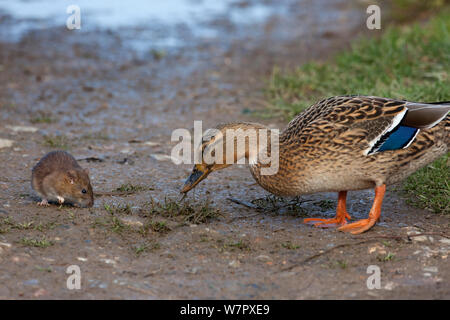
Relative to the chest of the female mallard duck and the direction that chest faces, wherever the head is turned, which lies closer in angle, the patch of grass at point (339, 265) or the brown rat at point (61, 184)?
the brown rat

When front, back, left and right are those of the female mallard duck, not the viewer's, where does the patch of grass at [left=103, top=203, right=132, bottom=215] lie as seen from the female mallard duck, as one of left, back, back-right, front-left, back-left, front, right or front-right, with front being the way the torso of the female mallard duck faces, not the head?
front

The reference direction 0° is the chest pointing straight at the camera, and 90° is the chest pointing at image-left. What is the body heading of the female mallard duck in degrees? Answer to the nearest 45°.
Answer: approximately 90°

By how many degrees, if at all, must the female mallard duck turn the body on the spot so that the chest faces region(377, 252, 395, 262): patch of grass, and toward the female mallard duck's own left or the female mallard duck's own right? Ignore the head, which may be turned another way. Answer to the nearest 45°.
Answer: approximately 90° to the female mallard duck's own left

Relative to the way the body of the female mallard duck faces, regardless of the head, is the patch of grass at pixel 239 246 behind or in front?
in front

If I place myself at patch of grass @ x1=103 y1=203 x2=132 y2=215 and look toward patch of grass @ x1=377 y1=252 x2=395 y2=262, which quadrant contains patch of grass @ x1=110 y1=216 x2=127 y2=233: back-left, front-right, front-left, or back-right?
front-right

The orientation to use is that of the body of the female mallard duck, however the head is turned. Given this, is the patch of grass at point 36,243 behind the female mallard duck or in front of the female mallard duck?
in front

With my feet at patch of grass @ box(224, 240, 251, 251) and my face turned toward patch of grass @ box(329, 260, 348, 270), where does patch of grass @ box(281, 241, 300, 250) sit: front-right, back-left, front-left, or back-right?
front-left

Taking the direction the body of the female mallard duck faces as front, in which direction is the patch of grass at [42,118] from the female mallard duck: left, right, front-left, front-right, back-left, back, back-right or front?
front-right

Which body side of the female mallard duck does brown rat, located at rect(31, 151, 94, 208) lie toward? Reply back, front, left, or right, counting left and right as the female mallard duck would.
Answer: front
